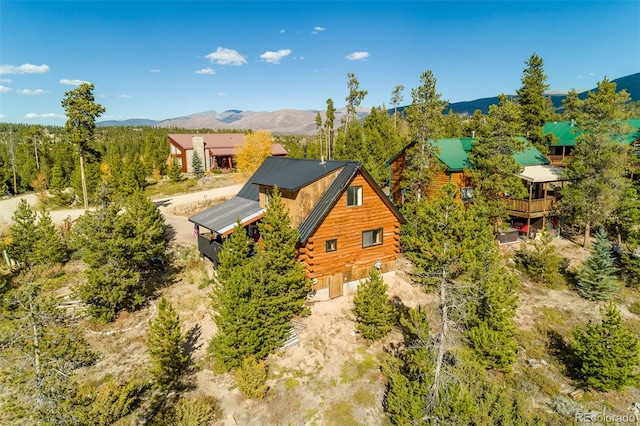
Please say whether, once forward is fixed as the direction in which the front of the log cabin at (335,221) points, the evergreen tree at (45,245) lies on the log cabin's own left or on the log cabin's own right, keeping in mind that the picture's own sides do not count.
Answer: on the log cabin's own right

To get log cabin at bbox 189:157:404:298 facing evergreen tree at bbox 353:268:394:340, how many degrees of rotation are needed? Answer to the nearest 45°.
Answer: approximately 45° to its left

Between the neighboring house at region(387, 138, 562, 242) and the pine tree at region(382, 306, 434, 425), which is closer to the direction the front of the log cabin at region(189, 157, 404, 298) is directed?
the pine tree

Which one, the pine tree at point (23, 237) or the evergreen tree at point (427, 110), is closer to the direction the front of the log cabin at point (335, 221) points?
the pine tree

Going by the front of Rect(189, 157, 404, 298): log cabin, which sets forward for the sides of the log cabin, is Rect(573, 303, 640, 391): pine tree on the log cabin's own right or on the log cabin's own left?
on the log cabin's own left
